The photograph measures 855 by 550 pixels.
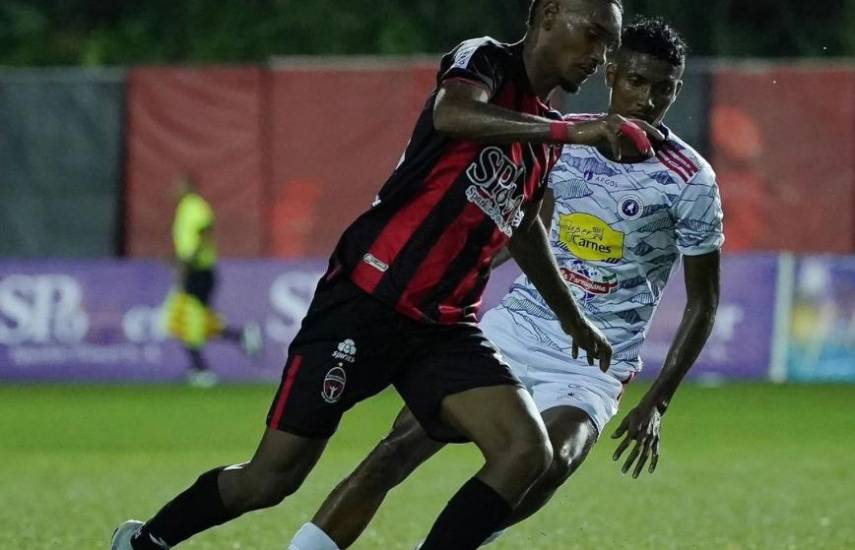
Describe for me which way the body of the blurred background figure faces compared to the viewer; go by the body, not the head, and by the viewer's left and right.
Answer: facing to the left of the viewer

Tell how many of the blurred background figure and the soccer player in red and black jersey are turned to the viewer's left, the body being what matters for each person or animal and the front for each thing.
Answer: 1

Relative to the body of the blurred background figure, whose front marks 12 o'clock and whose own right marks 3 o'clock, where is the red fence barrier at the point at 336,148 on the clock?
The red fence barrier is roughly at 4 o'clock from the blurred background figure.

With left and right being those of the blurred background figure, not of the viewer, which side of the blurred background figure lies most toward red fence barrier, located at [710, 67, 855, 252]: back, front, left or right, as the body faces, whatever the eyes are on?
back

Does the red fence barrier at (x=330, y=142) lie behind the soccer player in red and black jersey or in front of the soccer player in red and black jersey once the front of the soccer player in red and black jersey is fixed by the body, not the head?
behind

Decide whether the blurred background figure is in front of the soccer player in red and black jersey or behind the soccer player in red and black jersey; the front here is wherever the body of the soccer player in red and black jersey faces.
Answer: behind

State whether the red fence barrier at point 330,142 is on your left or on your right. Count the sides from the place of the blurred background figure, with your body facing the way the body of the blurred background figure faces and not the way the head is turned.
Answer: on your right

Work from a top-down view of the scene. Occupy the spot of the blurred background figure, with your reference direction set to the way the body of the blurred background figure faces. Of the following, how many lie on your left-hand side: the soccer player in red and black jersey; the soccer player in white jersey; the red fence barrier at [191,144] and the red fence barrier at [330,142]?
2

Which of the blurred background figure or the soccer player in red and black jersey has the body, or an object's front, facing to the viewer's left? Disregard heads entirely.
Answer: the blurred background figure
